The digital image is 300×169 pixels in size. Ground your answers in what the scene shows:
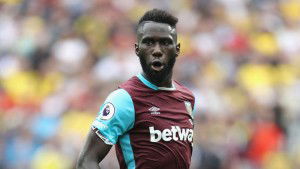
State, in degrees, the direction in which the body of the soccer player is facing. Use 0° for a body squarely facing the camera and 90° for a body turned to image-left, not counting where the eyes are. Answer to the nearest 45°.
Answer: approximately 315°
